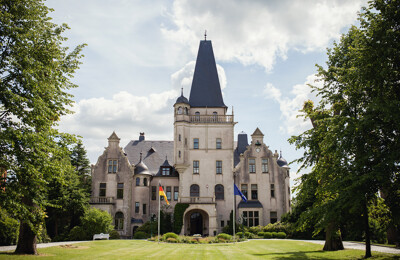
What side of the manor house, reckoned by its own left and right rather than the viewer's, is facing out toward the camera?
front

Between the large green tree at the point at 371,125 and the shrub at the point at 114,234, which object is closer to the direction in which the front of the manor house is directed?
the large green tree

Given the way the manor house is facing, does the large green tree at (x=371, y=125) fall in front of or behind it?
in front

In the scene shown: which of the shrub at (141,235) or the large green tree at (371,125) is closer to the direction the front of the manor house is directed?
the large green tree

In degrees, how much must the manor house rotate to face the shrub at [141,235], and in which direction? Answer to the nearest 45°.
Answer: approximately 45° to its right

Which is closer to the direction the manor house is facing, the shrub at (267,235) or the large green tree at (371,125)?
the large green tree

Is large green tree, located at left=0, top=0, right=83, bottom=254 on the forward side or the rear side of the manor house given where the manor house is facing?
on the forward side
